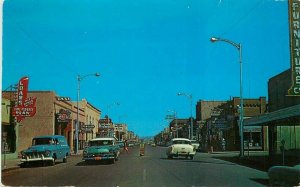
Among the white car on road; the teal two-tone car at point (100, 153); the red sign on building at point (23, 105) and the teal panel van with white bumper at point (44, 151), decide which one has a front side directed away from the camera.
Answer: the white car on road

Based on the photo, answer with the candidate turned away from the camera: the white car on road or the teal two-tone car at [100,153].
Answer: the white car on road

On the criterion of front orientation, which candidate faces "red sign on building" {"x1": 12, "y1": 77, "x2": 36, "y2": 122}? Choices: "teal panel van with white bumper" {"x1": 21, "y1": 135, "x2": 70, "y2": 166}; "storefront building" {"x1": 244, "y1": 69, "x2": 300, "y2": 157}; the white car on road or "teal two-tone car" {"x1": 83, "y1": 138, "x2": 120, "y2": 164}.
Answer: the storefront building

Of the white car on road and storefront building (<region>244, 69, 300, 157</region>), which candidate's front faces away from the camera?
the white car on road

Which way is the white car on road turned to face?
away from the camera

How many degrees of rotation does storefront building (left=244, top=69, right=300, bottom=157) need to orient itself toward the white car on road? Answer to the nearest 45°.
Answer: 0° — it already faces it

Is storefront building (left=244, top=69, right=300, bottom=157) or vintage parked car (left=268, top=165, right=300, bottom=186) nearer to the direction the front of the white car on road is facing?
the storefront building

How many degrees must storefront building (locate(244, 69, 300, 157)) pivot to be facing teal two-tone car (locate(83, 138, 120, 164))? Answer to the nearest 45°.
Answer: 0° — it already faces it

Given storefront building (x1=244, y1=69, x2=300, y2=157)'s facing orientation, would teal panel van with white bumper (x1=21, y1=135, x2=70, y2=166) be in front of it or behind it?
in front
